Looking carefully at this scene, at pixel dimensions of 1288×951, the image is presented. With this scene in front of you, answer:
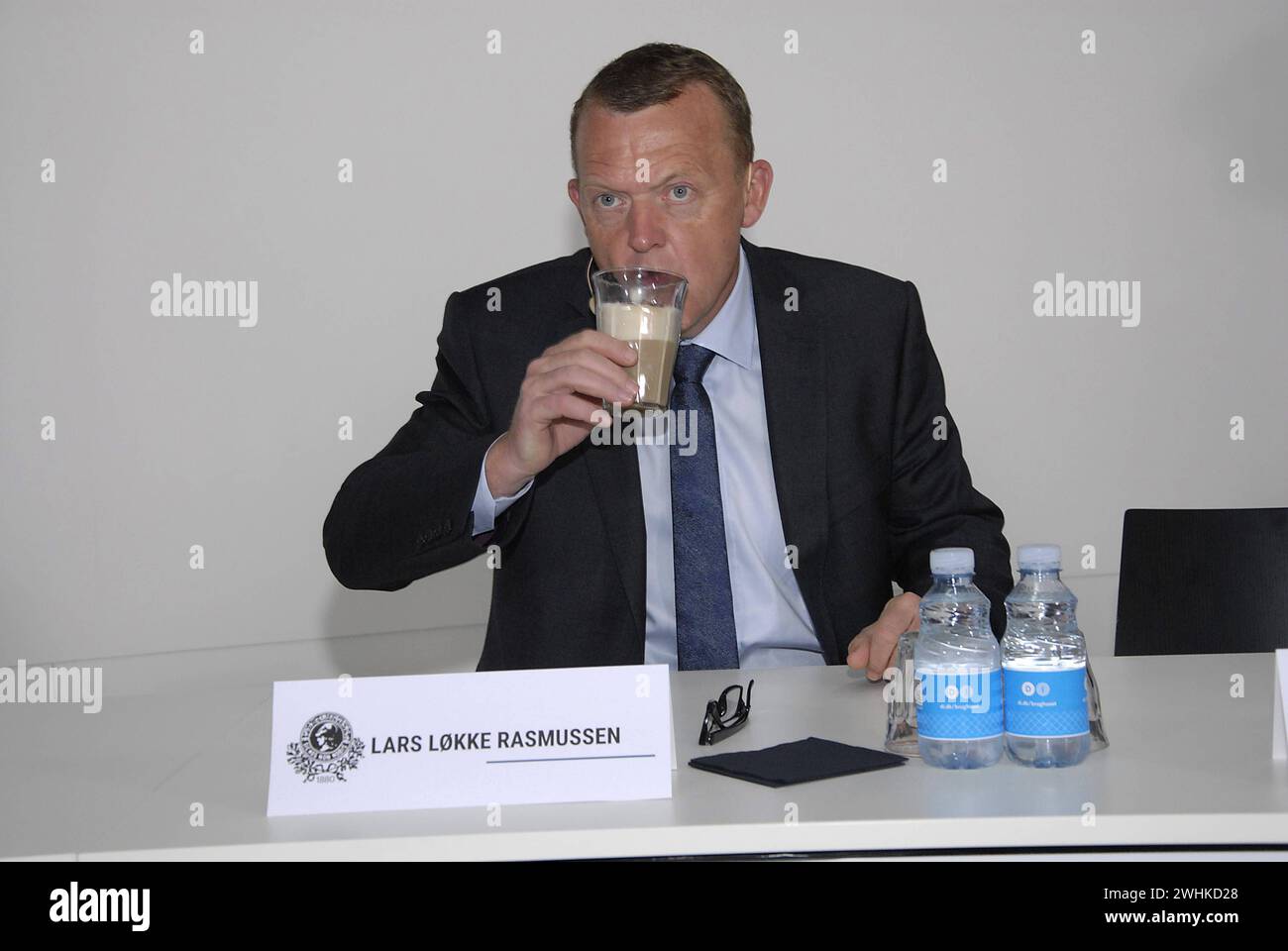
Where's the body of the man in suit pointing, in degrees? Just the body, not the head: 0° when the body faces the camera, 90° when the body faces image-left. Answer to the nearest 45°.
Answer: approximately 0°

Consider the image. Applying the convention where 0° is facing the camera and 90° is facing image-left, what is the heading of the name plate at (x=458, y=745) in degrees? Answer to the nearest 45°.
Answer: approximately 0°

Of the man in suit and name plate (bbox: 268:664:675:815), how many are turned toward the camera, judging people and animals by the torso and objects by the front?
2

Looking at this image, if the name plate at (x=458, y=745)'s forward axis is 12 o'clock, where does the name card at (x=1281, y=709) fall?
The name card is roughly at 9 o'clock from the name plate.

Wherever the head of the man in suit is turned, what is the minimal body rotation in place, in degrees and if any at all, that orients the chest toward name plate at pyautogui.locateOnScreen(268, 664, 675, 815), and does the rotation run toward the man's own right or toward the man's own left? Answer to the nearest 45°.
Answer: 0° — they already face it

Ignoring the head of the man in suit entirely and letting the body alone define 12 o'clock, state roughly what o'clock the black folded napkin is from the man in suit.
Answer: The black folded napkin is roughly at 12 o'clock from the man in suit.

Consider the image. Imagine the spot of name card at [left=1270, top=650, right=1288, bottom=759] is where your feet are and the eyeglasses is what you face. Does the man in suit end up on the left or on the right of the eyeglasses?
right

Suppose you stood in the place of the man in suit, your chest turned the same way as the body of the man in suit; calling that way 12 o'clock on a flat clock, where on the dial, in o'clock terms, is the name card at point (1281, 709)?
The name card is roughly at 11 o'clock from the man in suit.
